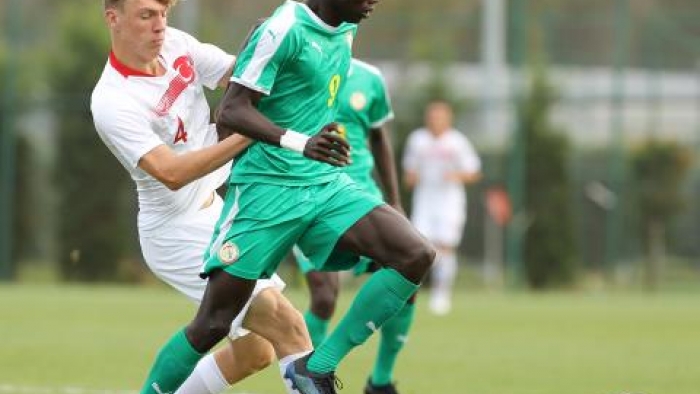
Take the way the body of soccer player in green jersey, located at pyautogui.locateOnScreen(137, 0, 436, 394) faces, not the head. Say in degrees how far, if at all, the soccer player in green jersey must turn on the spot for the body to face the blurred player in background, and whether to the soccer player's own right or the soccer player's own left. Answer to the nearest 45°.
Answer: approximately 135° to the soccer player's own left

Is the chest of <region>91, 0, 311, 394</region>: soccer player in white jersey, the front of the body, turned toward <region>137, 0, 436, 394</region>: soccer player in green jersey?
yes

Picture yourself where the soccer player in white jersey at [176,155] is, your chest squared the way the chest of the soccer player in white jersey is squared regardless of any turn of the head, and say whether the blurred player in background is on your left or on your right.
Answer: on your left

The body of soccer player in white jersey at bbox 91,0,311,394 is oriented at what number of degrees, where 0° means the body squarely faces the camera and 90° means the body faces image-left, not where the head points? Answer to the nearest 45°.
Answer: approximately 315°

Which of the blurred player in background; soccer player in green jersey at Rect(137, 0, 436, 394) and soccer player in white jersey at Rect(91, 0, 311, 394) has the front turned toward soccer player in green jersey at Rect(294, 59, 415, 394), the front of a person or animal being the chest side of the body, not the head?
the blurred player in background

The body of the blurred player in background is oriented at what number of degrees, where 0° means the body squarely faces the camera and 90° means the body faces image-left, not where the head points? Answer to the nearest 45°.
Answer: approximately 0°

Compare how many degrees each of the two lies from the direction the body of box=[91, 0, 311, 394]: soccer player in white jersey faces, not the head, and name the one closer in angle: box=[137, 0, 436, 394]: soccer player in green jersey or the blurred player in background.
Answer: the soccer player in green jersey
